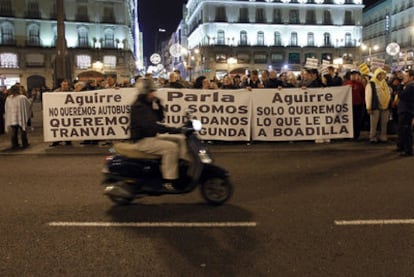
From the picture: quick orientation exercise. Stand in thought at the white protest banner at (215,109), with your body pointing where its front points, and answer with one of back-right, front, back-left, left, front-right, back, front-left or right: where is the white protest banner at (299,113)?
left

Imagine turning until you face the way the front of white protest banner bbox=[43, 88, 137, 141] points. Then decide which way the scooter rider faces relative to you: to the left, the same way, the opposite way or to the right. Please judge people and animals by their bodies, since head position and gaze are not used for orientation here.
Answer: to the left

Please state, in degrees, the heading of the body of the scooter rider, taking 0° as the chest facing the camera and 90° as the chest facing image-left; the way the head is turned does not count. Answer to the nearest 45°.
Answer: approximately 270°

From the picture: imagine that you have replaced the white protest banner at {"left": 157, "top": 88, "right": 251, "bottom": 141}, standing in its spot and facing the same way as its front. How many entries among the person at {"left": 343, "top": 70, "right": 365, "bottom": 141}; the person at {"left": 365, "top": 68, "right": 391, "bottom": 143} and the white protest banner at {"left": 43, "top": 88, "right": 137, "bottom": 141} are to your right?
1

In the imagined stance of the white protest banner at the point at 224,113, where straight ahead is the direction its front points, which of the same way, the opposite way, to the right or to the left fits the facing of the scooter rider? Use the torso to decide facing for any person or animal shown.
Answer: to the left

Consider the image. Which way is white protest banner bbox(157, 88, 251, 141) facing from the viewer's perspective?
toward the camera

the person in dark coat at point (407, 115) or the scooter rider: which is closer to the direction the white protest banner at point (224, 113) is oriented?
the scooter rider

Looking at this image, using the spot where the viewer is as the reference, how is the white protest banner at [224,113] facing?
facing the viewer

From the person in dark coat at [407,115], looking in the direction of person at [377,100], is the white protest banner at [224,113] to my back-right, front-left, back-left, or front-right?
front-left

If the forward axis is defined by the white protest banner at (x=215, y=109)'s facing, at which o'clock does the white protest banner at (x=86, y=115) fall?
the white protest banner at (x=86, y=115) is roughly at 3 o'clock from the white protest banner at (x=215, y=109).

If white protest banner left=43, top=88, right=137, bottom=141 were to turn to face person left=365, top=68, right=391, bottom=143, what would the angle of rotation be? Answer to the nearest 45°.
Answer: approximately 90° to its left

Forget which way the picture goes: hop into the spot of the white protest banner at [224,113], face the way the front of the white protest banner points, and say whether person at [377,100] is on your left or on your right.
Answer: on your left

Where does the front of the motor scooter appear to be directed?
to the viewer's right

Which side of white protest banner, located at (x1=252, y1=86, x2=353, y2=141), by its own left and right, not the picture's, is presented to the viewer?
front

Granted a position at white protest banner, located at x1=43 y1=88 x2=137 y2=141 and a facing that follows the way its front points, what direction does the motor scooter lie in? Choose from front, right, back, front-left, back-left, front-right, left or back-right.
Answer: front

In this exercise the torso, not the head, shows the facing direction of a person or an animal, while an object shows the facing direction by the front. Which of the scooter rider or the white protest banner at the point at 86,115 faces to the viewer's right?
the scooter rider
